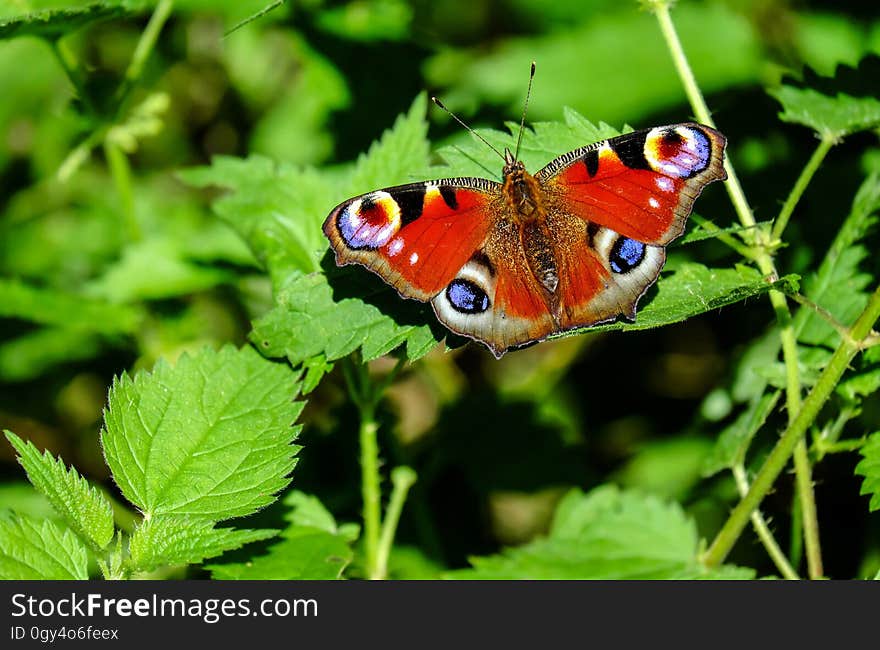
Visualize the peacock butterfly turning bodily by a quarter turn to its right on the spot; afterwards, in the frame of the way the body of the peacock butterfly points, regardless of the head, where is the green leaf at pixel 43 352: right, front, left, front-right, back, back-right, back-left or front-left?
back-left

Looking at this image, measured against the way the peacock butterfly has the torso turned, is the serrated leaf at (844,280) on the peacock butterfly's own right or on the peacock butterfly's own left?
on the peacock butterfly's own right

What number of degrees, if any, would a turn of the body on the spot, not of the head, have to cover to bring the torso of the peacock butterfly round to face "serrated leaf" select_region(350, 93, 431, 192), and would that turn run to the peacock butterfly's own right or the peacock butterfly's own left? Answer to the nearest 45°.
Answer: approximately 45° to the peacock butterfly's own left

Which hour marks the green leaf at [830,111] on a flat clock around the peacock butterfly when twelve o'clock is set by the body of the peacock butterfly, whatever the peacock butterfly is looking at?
The green leaf is roughly at 2 o'clock from the peacock butterfly.

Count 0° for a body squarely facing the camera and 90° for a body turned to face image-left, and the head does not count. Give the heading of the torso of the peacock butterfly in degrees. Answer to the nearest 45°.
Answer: approximately 180°

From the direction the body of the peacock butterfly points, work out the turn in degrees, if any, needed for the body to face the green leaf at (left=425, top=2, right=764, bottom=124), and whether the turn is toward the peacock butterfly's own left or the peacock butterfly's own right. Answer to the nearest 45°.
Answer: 0° — it already faces it

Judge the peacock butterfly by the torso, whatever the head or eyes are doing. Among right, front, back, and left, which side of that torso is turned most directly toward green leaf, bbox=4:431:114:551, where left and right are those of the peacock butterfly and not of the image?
left

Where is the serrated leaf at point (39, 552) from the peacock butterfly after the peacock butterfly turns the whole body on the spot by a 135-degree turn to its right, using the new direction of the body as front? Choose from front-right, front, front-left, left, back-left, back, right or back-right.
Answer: back-right

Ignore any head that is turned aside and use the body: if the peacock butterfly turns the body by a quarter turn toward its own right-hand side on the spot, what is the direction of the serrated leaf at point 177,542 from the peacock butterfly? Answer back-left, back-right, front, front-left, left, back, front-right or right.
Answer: back

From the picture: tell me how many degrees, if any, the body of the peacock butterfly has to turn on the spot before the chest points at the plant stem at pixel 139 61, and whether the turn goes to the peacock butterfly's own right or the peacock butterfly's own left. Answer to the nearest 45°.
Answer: approximately 45° to the peacock butterfly's own left
